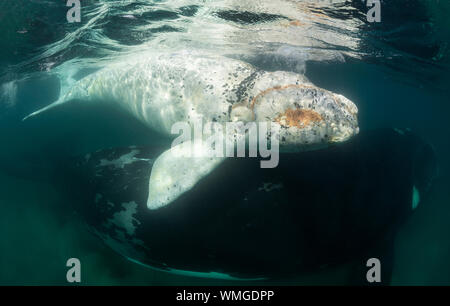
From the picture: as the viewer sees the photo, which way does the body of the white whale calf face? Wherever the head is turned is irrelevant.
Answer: to the viewer's right
